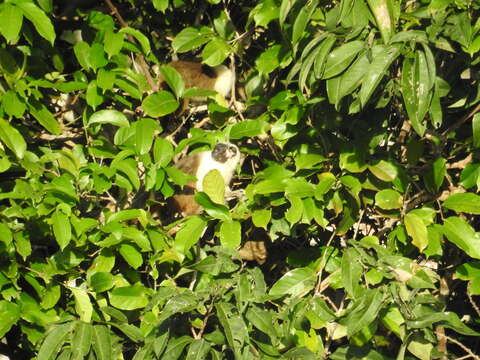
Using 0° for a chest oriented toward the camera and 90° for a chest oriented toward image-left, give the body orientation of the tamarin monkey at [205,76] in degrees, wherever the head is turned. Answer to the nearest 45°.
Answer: approximately 270°

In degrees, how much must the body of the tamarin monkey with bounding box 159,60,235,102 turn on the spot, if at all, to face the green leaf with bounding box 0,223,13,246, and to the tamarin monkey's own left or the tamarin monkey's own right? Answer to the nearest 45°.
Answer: approximately 135° to the tamarin monkey's own right
